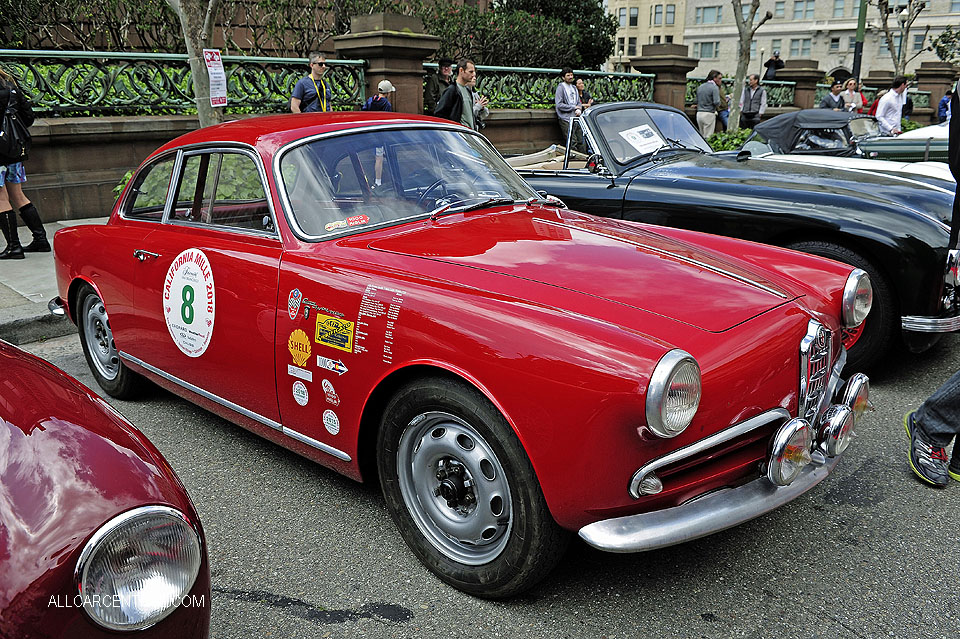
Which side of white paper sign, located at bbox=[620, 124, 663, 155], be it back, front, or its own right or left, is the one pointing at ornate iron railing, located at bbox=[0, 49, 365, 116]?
back

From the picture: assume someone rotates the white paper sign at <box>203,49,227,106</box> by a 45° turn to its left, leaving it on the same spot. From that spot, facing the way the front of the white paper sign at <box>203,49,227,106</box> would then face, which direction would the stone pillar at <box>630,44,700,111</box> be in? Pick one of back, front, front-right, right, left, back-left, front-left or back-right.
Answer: left

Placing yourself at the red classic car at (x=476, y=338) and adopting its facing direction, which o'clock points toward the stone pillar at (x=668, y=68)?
The stone pillar is roughly at 8 o'clock from the red classic car.

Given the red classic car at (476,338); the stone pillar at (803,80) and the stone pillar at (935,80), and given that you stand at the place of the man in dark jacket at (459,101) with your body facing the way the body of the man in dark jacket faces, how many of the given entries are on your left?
2

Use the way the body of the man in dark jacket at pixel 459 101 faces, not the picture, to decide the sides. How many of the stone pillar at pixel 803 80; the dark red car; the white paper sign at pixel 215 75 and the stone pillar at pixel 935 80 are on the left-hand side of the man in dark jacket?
2
